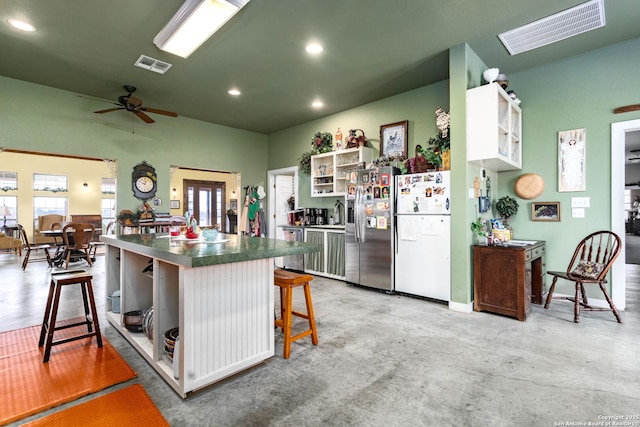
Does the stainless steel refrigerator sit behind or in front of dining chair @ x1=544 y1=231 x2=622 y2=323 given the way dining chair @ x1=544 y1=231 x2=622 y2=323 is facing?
in front

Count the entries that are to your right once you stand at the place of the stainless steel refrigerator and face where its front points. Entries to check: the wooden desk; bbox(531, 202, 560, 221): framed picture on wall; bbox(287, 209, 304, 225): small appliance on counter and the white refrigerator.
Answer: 1

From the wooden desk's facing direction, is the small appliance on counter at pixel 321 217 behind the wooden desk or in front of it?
behind

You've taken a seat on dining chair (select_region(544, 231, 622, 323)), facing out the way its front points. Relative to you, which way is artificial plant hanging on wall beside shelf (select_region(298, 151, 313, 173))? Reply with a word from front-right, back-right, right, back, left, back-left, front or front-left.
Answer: front-right

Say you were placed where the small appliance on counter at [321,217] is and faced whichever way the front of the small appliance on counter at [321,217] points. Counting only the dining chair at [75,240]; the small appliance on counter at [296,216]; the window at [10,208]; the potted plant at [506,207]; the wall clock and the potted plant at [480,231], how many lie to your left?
2

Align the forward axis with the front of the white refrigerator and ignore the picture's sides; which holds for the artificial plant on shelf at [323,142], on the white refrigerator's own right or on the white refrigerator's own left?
on the white refrigerator's own right

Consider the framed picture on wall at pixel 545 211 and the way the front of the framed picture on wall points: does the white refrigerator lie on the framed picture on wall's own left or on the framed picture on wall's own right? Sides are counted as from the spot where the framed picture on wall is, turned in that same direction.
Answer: on the framed picture on wall's own right

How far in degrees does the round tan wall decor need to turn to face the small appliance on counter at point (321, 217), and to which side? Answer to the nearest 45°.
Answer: approximately 90° to its right
